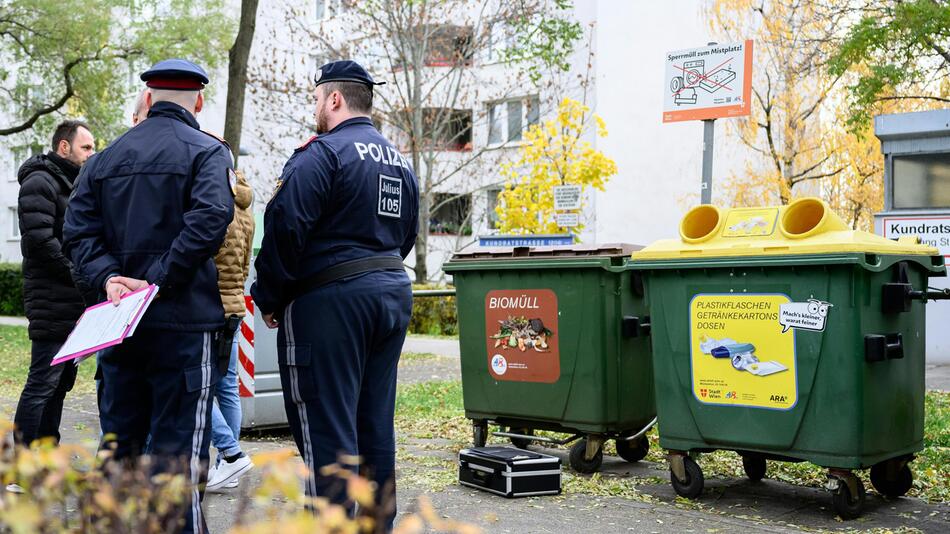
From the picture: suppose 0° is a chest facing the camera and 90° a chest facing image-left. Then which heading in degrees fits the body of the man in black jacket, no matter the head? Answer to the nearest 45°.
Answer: approximately 270°

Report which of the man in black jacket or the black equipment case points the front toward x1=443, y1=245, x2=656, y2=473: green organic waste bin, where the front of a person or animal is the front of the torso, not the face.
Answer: the man in black jacket

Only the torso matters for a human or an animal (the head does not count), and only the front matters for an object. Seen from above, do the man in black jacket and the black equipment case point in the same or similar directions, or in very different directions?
very different directions

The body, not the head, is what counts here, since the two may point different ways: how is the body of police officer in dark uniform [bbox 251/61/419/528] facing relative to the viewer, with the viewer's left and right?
facing away from the viewer and to the left of the viewer

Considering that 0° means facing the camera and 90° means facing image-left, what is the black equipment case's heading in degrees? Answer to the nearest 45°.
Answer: approximately 45°

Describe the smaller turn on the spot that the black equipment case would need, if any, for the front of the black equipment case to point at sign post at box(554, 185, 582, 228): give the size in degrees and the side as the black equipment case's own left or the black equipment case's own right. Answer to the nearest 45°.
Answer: approximately 135° to the black equipment case's own right

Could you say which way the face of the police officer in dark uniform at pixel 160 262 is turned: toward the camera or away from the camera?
away from the camera

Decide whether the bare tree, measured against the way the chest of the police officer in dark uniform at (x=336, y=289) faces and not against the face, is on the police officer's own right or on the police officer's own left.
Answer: on the police officer's own right

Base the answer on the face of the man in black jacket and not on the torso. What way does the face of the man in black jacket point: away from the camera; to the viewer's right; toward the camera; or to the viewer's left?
to the viewer's right

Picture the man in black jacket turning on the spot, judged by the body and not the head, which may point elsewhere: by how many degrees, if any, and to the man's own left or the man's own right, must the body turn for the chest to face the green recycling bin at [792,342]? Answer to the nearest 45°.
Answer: approximately 45° to the man's own right
